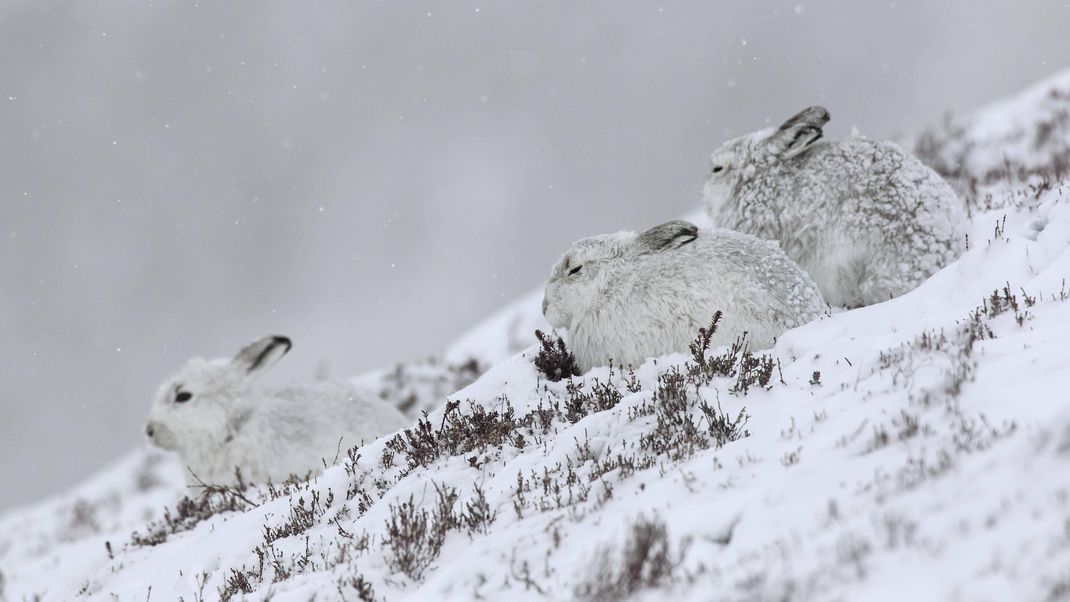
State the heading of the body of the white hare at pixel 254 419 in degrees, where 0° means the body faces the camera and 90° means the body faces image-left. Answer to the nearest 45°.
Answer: approximately 90°

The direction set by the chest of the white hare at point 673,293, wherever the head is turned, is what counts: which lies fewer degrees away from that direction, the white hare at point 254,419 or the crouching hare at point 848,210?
the white hare

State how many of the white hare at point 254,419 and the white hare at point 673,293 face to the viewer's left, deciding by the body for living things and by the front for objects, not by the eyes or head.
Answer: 2

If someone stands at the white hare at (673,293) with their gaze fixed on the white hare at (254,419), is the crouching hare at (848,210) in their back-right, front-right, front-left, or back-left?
back-right

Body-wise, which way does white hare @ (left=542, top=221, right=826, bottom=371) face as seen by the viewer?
to the viewer's left

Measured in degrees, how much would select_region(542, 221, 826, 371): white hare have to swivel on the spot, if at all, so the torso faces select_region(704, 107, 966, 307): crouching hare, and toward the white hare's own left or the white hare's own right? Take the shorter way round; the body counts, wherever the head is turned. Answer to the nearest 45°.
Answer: approximately 135° to the white hare's own right
